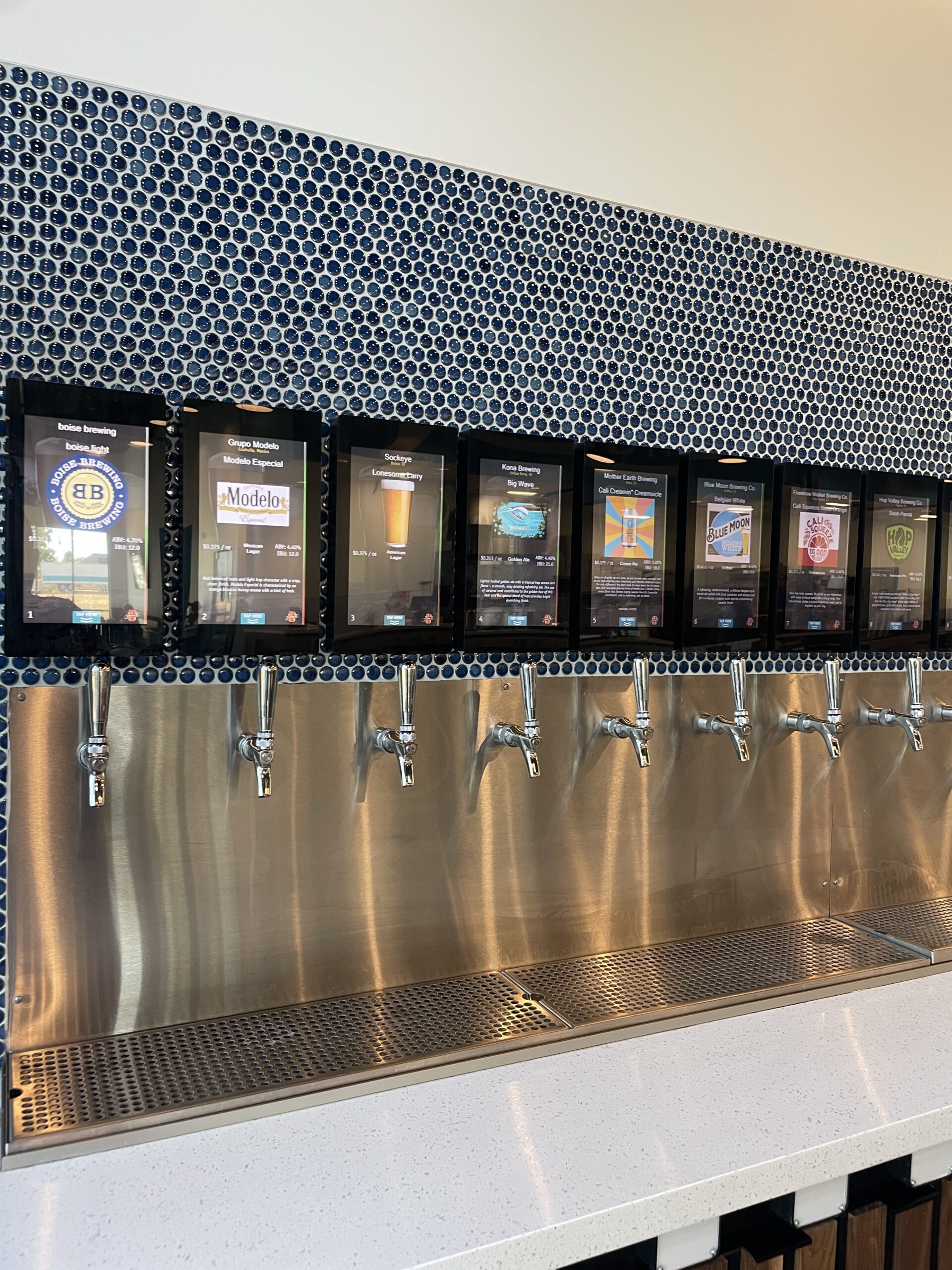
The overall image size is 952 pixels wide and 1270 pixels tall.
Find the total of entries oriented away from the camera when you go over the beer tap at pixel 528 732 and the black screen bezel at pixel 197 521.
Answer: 0

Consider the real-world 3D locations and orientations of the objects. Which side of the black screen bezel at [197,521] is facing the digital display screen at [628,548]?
left

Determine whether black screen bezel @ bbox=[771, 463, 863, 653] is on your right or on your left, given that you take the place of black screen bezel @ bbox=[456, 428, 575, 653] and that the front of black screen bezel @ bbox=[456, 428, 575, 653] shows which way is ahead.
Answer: on your left

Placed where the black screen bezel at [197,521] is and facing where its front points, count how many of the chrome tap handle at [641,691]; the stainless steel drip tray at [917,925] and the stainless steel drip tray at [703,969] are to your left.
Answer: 3

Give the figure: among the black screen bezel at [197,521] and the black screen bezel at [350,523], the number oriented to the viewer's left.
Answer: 0

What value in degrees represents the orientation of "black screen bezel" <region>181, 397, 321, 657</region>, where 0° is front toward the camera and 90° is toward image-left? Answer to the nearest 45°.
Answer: approximately 0°

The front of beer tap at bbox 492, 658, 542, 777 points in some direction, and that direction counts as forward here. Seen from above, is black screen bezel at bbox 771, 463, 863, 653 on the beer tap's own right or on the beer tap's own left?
on the beer tap's own left

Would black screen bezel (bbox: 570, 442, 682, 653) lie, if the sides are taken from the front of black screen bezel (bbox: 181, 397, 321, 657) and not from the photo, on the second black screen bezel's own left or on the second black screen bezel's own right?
on the second black screen bezel's own left

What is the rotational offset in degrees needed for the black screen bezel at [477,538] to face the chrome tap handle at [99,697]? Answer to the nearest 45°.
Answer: approximately 90° to its right

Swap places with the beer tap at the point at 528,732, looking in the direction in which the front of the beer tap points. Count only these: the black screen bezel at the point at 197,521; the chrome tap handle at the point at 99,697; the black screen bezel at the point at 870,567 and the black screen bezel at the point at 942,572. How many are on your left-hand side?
2
